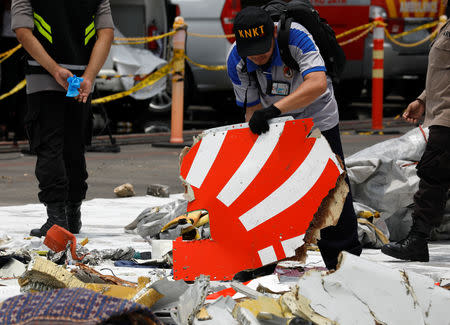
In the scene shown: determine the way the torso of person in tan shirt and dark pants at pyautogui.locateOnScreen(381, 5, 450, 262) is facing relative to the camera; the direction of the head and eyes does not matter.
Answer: to the viewer's left

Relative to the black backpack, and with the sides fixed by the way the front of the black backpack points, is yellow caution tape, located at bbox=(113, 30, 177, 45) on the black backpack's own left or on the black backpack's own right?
on the black backpack's own left

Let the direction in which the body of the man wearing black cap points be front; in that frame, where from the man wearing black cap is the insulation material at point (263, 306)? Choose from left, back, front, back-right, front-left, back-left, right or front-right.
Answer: front-left

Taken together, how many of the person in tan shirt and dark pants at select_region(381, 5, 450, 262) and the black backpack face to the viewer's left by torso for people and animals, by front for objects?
1

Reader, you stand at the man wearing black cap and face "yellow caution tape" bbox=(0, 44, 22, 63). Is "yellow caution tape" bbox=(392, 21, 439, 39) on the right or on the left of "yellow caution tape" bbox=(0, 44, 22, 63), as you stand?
right

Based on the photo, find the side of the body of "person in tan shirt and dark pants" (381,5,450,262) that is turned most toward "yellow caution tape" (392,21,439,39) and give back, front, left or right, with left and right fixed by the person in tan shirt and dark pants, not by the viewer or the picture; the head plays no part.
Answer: right

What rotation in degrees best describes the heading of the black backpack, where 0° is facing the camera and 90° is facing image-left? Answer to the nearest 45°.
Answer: approximately 225°

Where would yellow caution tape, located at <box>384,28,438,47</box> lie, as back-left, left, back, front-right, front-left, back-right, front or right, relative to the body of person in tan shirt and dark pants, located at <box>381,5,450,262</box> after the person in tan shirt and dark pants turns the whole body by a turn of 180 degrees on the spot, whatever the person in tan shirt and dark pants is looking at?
left

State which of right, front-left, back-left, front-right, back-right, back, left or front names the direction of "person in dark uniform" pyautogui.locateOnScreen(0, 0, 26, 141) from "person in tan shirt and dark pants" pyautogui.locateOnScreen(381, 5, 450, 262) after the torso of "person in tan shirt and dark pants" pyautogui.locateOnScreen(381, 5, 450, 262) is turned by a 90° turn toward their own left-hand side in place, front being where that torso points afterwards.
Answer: back-right
